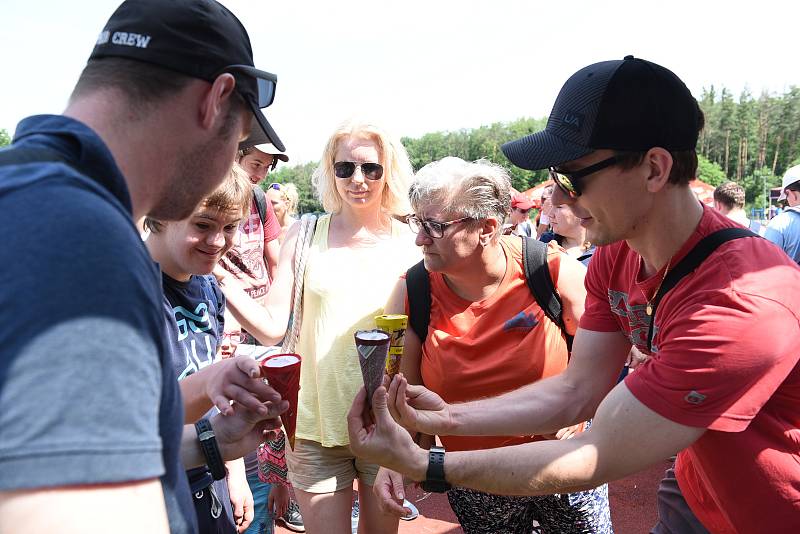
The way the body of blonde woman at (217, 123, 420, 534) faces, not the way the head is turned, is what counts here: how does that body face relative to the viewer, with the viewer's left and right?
facing the viewer

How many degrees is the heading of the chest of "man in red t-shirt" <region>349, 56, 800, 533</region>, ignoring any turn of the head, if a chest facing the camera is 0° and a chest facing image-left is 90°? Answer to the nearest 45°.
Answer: approximately 90°

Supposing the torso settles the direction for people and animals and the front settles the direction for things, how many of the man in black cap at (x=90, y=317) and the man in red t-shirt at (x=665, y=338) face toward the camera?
0

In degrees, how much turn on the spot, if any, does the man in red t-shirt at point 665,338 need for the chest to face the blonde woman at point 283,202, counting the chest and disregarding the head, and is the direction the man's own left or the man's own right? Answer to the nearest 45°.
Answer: approximately 45° to the man's own right

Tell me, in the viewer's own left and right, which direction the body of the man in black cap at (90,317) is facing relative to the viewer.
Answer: facing away from the viewer and to the right of the viewer

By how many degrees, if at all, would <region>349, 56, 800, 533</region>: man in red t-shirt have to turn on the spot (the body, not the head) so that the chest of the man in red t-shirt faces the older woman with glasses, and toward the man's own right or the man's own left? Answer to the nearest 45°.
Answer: approximately 45° to the man's own right

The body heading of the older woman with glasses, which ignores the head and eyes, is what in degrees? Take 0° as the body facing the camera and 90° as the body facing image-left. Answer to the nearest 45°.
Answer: approximately 45°

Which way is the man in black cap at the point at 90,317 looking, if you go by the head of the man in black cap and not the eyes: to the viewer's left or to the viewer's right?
to the viewer's right

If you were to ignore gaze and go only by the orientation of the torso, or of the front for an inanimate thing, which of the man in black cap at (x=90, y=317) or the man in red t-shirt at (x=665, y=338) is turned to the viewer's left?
the man in red t-shirt

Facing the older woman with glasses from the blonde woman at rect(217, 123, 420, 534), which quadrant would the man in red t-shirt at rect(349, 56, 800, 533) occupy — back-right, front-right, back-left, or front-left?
front-right

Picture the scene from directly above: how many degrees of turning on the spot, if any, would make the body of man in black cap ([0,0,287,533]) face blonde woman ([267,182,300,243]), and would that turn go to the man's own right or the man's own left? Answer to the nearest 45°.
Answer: approximately 45° to the man's own left

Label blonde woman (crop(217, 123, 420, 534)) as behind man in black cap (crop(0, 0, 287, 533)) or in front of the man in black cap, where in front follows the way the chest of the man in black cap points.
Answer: in front
